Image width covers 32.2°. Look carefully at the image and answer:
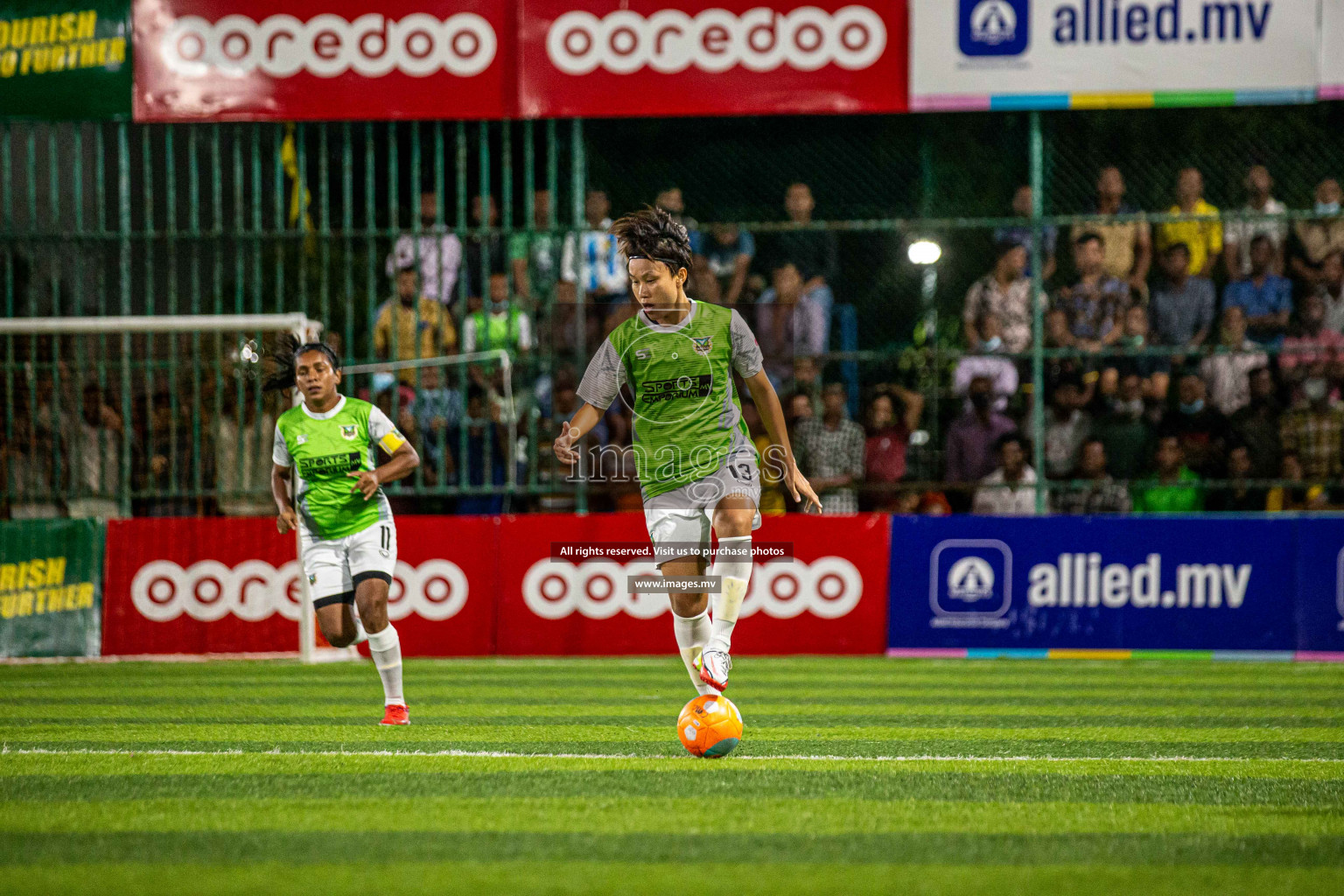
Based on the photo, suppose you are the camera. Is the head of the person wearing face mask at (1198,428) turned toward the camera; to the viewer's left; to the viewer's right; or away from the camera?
toward the camera

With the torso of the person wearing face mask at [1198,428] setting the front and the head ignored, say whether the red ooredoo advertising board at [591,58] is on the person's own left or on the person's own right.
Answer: on the person's own right

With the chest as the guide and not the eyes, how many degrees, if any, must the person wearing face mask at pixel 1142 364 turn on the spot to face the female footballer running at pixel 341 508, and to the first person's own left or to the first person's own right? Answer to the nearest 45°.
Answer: approximately 45° to the first person's own right

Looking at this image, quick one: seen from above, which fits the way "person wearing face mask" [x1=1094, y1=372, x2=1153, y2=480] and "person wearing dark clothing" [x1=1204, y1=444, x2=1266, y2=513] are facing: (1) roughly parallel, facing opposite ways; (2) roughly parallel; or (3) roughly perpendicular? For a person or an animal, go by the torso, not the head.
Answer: roughly parallel

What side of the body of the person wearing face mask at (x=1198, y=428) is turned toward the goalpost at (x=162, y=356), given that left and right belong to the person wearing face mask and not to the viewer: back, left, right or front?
right

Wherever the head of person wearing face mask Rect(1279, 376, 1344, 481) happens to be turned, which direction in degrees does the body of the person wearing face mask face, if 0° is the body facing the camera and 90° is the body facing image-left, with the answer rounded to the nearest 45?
approximately 0°

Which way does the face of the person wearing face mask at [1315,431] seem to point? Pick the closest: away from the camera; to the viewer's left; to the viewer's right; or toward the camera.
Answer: toward the camera

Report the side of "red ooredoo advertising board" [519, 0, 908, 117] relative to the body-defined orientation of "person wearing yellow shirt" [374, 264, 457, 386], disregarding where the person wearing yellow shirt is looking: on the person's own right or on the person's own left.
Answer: on the person's own left

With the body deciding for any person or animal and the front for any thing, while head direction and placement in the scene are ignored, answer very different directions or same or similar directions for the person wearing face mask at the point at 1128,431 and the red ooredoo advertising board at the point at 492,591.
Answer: same or similar directions

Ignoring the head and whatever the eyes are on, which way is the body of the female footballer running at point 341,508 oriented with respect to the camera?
toward the camera

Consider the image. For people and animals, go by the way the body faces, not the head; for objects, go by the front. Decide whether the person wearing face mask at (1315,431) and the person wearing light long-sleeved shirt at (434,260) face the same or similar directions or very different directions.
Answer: same or similar directions

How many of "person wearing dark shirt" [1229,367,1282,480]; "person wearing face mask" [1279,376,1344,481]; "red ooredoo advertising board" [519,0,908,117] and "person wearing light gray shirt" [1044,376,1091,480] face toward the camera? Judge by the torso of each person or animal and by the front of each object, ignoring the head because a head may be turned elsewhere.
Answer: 4

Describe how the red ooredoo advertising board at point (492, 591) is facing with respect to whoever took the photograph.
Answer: facing the viewer

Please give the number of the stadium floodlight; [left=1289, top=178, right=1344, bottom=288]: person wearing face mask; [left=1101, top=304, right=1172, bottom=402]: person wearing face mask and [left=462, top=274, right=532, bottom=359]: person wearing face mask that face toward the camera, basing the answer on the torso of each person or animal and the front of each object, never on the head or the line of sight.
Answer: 4

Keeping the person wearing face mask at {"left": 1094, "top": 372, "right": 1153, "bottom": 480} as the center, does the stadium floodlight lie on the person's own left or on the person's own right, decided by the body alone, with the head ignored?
on the person's own right

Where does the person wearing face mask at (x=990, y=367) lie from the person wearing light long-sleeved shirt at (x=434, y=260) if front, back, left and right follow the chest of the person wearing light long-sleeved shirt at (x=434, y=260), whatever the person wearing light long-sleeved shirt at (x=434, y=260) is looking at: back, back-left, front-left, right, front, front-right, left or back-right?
left

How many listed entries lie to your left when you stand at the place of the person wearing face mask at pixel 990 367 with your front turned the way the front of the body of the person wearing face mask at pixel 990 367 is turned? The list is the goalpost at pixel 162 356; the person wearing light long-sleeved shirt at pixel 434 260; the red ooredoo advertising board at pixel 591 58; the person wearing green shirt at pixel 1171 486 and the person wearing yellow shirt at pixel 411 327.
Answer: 1

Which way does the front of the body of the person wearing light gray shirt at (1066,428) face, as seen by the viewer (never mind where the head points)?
toward the camera
